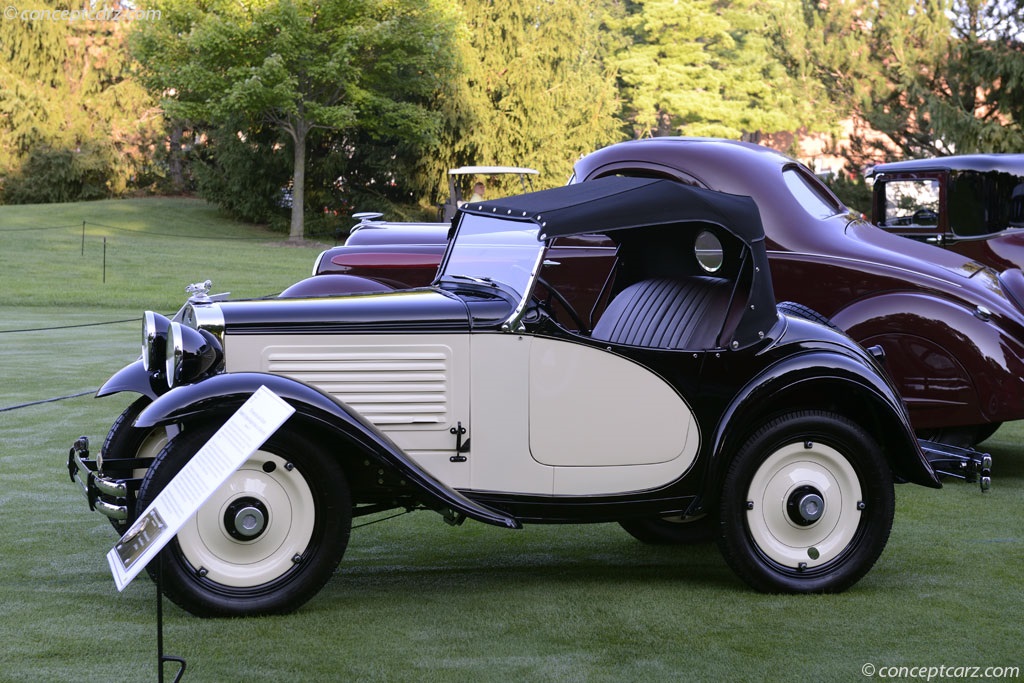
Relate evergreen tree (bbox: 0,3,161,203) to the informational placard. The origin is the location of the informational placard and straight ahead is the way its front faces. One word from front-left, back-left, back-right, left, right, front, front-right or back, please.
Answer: back-right

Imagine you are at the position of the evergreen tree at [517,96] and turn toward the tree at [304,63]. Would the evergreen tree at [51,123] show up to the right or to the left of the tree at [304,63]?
right

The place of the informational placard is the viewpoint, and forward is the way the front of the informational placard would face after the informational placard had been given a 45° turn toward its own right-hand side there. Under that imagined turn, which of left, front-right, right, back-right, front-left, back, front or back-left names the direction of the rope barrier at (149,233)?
right

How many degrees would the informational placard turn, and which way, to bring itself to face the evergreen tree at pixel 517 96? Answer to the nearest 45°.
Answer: approximately 135° to its right

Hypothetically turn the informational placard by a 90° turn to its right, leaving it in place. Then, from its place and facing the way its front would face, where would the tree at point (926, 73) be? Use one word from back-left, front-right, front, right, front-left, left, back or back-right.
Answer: right

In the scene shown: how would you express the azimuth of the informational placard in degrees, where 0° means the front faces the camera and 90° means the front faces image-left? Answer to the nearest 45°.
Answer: approximately 45°

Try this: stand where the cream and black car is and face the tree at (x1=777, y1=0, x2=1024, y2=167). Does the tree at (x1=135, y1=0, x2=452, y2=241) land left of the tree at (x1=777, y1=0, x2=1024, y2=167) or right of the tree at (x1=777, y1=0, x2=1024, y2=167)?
left

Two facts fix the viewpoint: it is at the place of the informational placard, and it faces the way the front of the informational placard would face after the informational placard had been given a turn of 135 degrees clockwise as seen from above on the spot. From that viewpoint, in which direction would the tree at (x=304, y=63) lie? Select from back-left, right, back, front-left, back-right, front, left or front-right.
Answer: front
